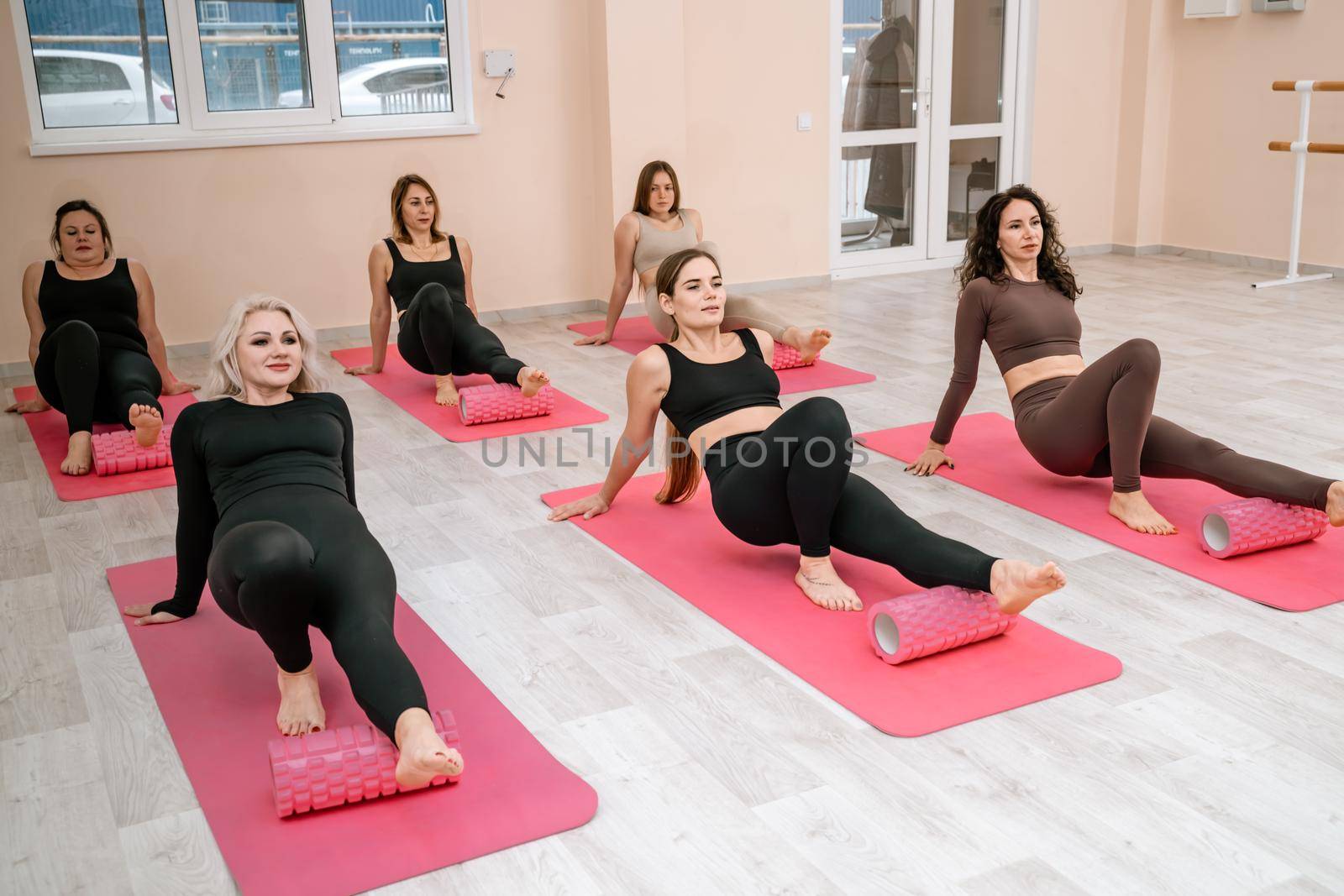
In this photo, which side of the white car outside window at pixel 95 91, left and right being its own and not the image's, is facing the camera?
left

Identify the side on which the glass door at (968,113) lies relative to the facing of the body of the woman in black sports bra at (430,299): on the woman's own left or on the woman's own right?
on the woman's own left

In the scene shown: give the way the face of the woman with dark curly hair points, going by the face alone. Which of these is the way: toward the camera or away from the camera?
toward the camera

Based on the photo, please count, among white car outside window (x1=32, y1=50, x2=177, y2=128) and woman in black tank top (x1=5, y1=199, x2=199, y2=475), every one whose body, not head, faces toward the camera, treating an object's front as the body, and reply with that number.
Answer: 1

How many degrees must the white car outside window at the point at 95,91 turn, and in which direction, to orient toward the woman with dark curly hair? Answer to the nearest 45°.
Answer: approximately 135° to its left

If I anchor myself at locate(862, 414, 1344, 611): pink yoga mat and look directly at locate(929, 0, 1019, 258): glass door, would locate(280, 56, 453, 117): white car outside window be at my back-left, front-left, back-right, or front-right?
front-left

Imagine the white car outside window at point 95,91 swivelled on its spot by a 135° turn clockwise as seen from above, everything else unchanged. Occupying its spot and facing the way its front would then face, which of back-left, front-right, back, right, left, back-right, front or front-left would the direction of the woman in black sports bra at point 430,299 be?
right

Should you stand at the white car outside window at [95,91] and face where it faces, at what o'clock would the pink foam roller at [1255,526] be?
The pink foam roller is roughly at 8 o'clock from the white car outside window.

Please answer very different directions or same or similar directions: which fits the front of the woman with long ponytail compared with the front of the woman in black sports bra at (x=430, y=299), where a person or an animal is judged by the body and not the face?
same or similar directions

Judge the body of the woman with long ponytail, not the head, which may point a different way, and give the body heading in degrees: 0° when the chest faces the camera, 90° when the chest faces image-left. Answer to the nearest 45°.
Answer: approximately 315°

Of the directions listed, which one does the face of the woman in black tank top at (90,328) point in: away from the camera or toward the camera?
toward the camera

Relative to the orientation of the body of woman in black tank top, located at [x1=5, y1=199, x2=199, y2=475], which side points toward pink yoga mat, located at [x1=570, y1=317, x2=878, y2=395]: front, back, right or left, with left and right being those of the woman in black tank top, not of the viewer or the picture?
left

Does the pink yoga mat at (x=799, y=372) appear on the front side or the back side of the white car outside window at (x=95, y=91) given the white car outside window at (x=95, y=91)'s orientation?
on the back side

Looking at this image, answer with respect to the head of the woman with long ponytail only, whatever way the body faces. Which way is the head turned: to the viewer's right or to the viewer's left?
to the viewer's right

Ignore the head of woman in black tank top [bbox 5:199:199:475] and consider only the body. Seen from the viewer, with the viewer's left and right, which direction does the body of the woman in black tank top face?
facing the viewer

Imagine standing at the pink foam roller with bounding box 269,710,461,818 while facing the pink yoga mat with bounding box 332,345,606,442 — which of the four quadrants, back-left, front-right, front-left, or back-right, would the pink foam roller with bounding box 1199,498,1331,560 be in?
front-right

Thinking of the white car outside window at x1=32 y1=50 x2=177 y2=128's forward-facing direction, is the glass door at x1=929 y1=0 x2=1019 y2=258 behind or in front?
behind
